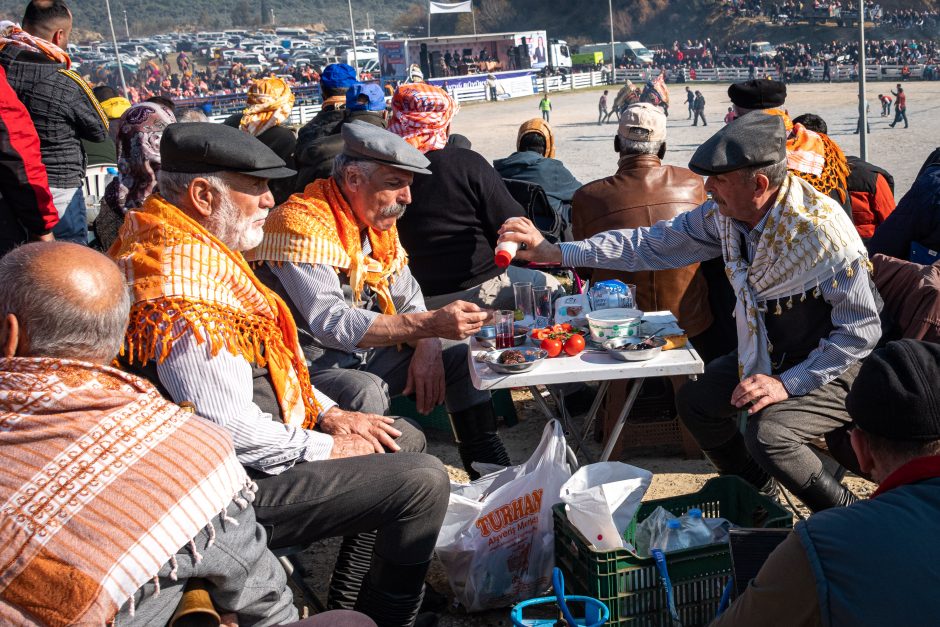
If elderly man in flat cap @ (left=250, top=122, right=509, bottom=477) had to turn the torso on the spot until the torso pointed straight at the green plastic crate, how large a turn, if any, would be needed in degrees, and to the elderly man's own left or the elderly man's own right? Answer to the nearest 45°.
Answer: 0° — they already face it

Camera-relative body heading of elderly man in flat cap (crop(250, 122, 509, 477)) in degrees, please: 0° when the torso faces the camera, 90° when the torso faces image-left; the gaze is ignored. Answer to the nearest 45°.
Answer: approximately 315°

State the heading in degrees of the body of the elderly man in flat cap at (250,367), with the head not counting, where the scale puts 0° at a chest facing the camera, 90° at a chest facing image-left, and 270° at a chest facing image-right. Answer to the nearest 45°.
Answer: approximately 270°

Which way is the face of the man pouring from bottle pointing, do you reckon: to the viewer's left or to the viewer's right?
to the viewer's left

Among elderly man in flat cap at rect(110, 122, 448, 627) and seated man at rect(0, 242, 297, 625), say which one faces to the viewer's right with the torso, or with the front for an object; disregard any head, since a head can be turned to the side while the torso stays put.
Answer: the elderly man in flat cap

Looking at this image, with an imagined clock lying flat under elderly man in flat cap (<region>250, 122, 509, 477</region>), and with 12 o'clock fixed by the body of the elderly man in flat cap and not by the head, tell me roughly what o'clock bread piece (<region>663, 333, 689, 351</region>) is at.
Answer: The bread piece is roughly at 11 o'clock from the elderly man in flat cap.

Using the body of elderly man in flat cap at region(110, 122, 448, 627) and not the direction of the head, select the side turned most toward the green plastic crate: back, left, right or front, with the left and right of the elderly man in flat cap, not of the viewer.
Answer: front

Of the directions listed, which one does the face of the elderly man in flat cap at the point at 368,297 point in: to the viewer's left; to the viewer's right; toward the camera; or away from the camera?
to the viewer's right

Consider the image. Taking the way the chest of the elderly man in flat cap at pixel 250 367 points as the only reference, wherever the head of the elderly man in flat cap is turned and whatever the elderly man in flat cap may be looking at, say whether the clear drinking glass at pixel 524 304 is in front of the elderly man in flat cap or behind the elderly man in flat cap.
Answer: in front

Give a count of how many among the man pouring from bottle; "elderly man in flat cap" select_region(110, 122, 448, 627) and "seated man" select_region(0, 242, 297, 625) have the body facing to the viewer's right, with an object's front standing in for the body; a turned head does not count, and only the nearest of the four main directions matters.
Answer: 1

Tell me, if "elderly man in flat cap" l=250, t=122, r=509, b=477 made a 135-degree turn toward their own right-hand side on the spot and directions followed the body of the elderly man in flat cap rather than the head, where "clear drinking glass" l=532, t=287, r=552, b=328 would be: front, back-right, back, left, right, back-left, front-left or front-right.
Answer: back

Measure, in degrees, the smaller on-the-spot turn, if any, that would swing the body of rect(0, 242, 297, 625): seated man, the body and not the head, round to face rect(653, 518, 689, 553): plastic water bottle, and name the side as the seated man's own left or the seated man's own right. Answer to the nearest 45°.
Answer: approximately 90° to the seated man's own right

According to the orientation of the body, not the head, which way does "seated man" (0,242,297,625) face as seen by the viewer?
away from the camera

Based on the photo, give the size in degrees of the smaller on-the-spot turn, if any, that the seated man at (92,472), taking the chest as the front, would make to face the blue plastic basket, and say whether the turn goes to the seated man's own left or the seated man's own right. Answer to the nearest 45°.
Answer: approximately 90° to the seated man's own right

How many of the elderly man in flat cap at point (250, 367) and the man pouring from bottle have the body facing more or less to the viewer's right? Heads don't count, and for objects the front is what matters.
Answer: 1
